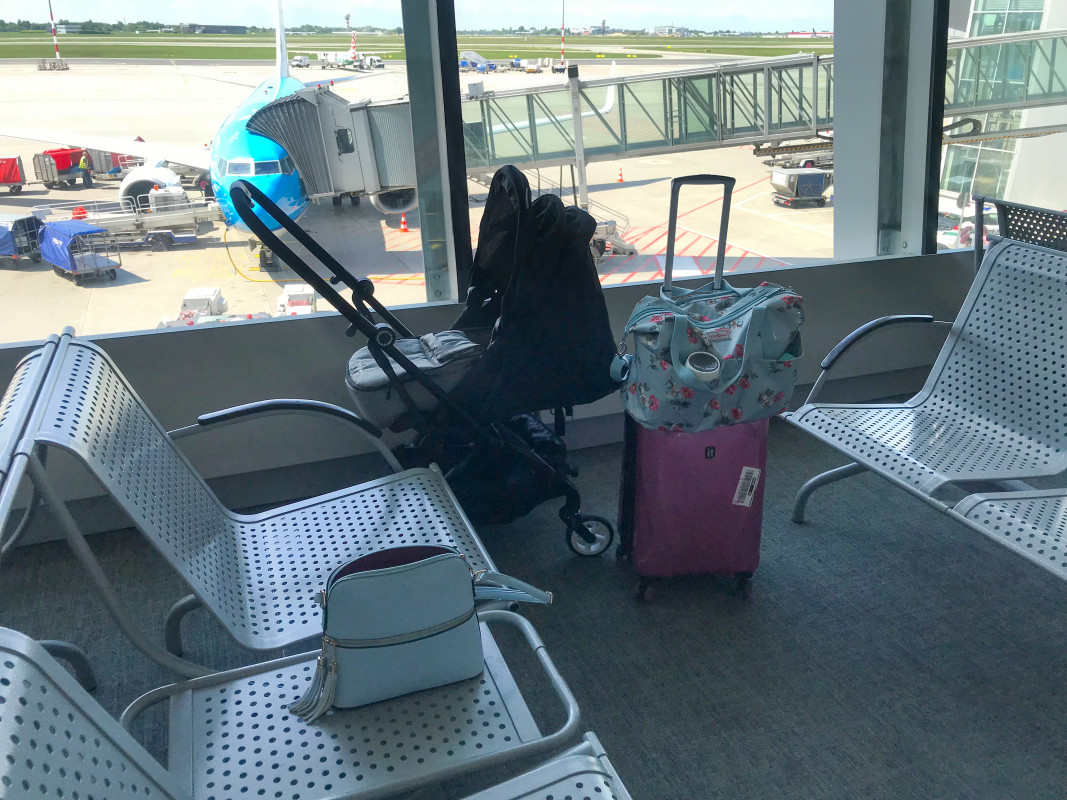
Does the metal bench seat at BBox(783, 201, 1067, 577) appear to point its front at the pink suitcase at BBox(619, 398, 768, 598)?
yes

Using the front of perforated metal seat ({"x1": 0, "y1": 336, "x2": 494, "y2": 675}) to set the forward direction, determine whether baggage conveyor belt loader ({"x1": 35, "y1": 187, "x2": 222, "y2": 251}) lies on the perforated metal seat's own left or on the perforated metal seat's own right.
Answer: on the perforated metal seat's own left

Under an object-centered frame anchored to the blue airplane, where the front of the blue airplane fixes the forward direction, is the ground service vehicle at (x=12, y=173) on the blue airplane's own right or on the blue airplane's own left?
on the blue airplane's own right

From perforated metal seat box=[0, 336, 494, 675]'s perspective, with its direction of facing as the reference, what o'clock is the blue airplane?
The blue airplane is roughly at 9 o'clock from the perforated metal seat.

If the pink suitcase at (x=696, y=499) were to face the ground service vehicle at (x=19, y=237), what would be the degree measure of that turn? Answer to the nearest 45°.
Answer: approximately 90° to its right

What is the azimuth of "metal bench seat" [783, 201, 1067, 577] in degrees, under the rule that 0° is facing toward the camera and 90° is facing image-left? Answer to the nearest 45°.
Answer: approximately 45°

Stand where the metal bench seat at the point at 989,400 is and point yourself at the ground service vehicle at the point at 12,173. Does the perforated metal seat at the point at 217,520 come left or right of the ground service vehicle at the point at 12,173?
left

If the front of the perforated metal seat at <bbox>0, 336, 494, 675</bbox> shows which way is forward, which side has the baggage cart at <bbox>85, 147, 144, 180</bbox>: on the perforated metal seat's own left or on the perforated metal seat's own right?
on the perforated metal seat's own left

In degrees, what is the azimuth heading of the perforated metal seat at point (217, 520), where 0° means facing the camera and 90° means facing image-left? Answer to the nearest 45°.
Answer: approximately 270°

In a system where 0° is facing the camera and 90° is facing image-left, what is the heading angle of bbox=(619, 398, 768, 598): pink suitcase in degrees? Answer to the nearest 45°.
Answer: approximately 0°
